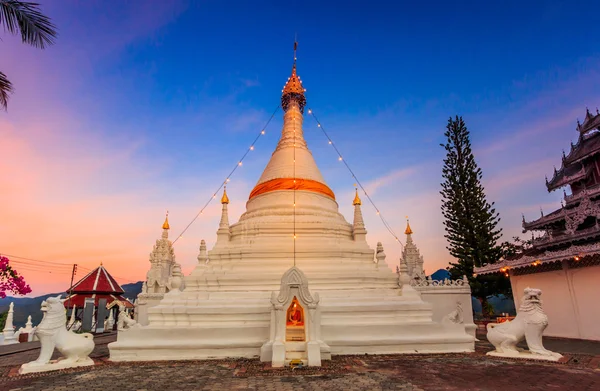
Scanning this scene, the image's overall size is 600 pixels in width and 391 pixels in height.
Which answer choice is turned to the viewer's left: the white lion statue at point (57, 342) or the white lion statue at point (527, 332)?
the white lion statue at point (57, 342)

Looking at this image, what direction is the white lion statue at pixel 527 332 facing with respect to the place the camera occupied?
facing the viewer and to the right of the viewer

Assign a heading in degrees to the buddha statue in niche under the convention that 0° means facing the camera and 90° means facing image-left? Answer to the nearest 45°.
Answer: approximately 0°

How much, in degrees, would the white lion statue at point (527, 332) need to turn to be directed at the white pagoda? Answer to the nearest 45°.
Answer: approximately 135° to its right

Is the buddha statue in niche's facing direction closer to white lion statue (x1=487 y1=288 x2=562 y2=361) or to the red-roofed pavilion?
the white lion statue

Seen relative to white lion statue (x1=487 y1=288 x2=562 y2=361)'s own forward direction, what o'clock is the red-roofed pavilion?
The red-roofed pavilion is roughly at 5 o'clock from the white lion statue.

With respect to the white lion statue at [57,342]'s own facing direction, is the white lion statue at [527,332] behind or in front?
behind

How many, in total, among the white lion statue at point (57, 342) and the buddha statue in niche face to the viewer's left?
1

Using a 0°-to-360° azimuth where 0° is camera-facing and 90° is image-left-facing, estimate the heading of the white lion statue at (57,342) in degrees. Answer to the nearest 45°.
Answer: approximately 90°

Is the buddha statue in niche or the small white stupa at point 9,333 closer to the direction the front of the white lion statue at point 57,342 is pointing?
the small white stupa

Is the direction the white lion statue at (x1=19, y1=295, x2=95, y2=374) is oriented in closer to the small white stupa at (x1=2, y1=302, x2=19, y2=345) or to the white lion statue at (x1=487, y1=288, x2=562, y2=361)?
the small white stupa

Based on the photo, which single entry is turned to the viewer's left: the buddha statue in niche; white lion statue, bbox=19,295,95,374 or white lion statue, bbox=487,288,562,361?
white lion statue, bbox=19,295,95,374

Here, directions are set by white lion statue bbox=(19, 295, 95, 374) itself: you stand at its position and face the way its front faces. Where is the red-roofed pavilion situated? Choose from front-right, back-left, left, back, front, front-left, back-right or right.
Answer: right
